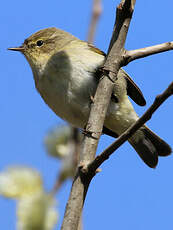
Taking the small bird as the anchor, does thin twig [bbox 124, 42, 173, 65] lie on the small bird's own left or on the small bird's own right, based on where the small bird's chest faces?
on the small bird's own left

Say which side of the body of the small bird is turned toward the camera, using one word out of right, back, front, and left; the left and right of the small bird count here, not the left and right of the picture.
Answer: left
